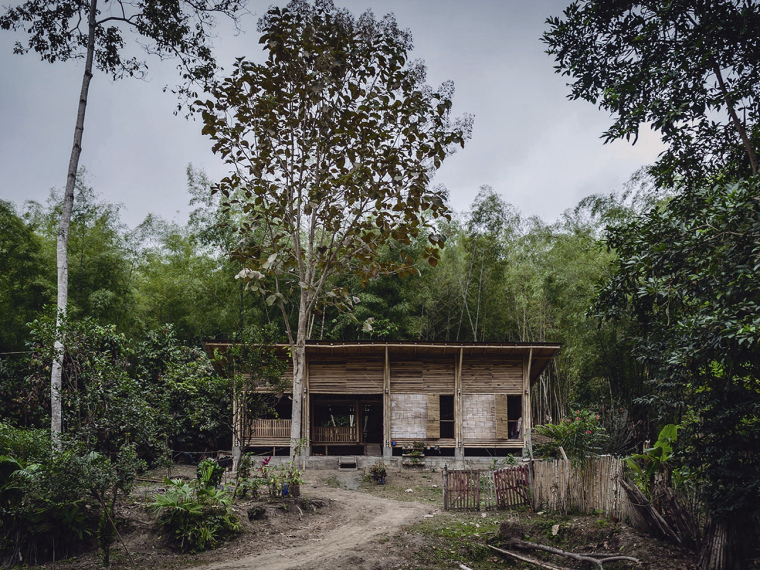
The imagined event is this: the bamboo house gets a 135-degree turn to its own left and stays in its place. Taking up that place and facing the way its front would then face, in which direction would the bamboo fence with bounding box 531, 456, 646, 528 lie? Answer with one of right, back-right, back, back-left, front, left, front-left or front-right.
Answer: back-right

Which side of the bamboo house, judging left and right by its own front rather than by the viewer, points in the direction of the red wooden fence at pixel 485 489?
front

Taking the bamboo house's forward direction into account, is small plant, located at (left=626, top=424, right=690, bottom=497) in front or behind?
in front

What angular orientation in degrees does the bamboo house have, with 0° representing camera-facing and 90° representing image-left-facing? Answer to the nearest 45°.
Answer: approximately 0°

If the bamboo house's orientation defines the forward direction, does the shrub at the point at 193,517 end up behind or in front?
in front

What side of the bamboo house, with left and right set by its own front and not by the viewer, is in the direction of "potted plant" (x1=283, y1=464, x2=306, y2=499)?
front
